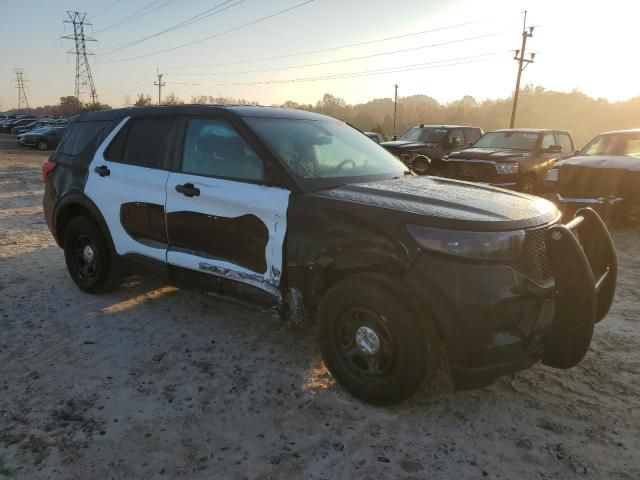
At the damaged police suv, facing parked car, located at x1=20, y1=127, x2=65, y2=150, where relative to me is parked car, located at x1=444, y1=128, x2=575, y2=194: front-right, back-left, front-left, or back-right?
front-right

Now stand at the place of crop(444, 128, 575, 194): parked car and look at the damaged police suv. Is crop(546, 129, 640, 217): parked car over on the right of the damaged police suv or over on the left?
left

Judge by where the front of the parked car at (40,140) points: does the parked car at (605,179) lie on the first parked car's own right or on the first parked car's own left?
on the first parked car's own left

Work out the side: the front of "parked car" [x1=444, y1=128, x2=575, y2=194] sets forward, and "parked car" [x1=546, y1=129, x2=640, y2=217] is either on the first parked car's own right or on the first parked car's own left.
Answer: on the first parked car's own left

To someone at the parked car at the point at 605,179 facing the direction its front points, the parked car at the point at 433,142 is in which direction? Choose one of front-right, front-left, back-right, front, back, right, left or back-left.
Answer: right

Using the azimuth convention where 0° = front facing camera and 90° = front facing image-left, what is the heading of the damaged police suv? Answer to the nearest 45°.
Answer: approximately 315°

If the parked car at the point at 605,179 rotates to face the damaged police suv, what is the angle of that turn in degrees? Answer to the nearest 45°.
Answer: approximately 45° to its left

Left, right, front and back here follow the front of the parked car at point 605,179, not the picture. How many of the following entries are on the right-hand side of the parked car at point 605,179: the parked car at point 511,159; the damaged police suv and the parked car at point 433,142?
2

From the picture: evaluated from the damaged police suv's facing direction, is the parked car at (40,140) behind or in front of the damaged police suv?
behind

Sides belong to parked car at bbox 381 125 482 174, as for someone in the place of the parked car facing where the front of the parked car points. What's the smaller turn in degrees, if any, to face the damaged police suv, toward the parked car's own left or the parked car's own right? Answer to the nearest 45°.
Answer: approximately 45° to the parked car's own left

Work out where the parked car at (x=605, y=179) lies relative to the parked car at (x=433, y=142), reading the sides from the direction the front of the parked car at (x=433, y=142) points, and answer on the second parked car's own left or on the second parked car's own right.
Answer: on the second parked car's own left

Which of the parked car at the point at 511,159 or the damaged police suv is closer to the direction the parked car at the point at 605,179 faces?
the damaged police suv

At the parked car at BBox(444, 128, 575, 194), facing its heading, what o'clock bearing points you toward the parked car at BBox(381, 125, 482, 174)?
the parked car at BBox(381, 125, 482, 174) is roughly at 3 o'clock from the parked car at BBox(444, 128, 575, 194).

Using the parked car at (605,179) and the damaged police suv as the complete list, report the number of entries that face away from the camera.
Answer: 0

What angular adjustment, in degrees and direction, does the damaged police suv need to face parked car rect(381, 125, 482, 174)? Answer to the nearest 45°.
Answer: approximately 135° to its left
